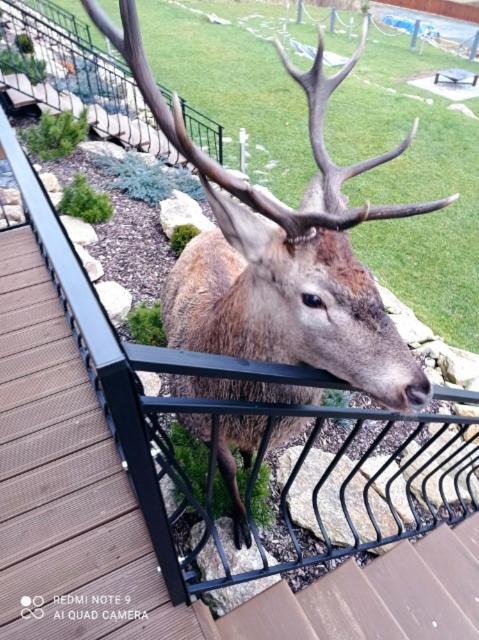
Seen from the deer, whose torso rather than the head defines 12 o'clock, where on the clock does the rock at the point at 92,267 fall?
The rock is roughly at 6 o'clock from the deer.

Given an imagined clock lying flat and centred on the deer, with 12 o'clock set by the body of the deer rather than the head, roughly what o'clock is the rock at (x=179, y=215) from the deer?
The rock is roughly at 7 o'clock from the deer.

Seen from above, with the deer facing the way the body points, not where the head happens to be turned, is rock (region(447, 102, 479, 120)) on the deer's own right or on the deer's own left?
on the deer's own left

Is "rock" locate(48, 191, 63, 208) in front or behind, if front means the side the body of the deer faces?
behind

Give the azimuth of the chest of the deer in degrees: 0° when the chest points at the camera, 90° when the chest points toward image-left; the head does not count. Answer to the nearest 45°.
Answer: approximately 315°

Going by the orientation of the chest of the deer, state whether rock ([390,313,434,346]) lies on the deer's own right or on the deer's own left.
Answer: on the deer's own left

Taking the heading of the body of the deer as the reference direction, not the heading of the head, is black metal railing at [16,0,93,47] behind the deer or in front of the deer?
behind

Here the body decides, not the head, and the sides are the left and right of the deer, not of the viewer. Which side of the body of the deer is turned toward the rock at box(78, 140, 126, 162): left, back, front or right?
back

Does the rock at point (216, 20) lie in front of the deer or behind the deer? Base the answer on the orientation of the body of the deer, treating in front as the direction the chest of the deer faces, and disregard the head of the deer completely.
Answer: behind
